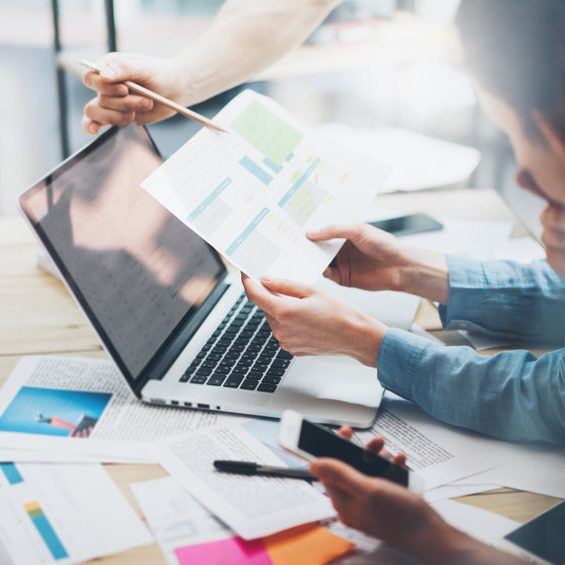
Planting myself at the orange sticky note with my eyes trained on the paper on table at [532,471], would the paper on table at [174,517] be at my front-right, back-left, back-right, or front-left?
back-left

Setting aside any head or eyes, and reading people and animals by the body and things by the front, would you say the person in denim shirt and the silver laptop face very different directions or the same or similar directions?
very different directions

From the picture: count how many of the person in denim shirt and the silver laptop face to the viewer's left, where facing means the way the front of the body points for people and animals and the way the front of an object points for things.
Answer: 1

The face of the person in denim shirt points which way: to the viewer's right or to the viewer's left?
to the viewer's left

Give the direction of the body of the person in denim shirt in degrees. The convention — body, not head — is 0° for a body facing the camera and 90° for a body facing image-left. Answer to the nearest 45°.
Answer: approximately 90°

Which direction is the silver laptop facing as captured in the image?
to the viewer's right
